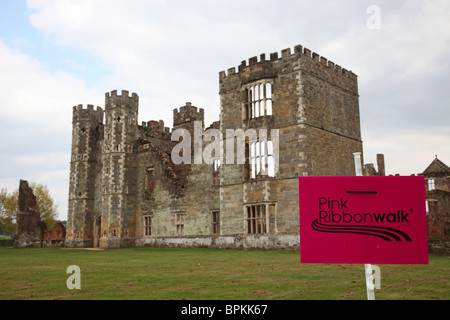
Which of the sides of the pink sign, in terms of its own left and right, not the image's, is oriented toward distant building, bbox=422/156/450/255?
back

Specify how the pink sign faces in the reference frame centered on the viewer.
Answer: facing the viewer

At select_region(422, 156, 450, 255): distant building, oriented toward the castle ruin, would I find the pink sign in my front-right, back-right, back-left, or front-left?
front-left

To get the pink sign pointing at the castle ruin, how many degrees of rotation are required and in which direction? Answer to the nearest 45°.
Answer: approximately 180°
